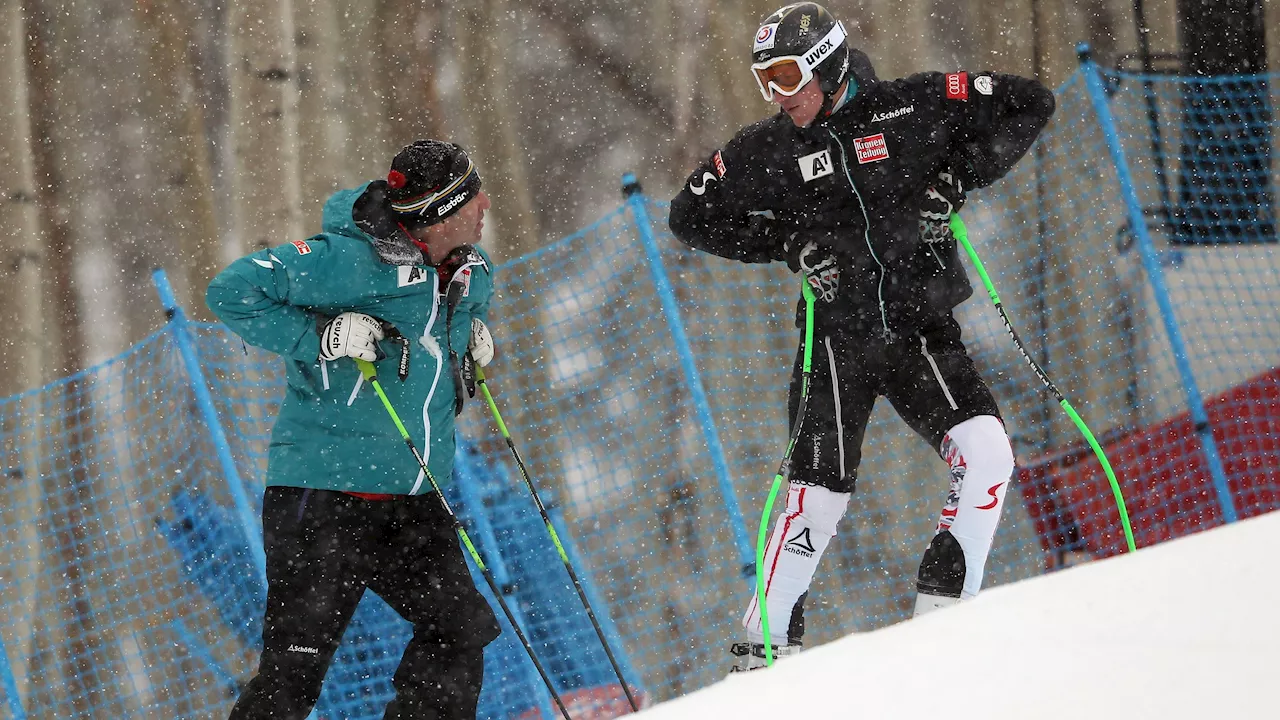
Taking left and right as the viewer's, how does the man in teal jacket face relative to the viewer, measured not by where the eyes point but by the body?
facing the viewer and to the right of the viewer

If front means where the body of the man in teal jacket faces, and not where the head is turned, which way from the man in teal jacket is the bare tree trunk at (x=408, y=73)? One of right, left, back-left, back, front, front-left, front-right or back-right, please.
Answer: back-left

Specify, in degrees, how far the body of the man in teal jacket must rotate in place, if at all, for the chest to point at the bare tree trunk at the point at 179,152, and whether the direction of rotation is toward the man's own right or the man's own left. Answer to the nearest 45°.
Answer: approximately 135° to the man's own left

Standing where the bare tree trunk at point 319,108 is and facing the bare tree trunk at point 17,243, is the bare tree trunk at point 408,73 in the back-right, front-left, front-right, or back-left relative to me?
back-right

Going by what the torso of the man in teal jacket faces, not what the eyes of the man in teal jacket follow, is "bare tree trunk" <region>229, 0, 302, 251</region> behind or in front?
behind

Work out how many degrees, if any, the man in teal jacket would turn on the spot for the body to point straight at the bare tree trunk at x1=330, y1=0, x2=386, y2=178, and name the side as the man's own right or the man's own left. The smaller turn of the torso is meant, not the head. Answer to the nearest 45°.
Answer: approximately 135° to the man's own left

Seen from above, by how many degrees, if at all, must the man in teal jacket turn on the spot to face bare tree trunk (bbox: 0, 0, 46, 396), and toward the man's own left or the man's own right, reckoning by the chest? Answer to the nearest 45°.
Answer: approximately 135° to the man's own left

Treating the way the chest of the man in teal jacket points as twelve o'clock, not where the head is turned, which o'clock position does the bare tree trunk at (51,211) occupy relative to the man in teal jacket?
The bare tree trunk is roughly at 7 o'clock from the man in teal jacket.

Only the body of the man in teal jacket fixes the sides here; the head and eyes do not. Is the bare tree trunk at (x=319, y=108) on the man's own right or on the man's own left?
on the man's own left

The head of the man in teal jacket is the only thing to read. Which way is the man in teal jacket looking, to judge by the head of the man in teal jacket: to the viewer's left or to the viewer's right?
to the viewer's right

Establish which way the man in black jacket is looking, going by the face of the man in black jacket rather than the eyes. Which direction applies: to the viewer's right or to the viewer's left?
to the viewer's left
